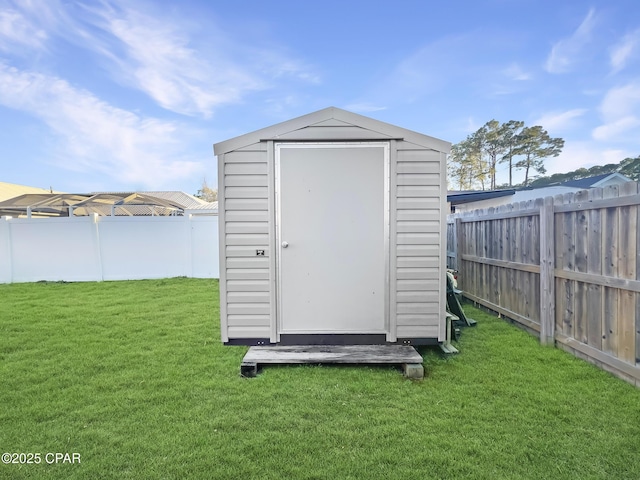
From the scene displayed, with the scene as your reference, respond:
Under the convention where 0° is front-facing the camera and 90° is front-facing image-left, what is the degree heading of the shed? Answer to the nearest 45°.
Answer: approximately 0°

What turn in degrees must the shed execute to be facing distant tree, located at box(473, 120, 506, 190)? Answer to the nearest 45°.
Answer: approximately 135° to its left

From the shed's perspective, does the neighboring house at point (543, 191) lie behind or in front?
behind

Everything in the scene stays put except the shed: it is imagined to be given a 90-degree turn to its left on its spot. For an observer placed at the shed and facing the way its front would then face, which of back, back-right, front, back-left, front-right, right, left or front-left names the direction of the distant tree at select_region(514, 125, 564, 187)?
front-left

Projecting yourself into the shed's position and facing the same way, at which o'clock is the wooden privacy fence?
The wooden privacy fence is roughly at 9 o'clock from the shed.

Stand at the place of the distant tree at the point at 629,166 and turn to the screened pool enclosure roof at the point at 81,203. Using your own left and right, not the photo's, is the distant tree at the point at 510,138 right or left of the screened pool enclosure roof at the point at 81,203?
right

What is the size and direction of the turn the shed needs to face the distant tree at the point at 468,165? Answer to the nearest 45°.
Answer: approximately 135° to its left

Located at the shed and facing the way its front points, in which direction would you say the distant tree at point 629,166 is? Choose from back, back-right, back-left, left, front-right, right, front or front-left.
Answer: back-left

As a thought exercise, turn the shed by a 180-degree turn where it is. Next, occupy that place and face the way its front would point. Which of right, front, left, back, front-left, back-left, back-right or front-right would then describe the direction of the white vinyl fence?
front-left
